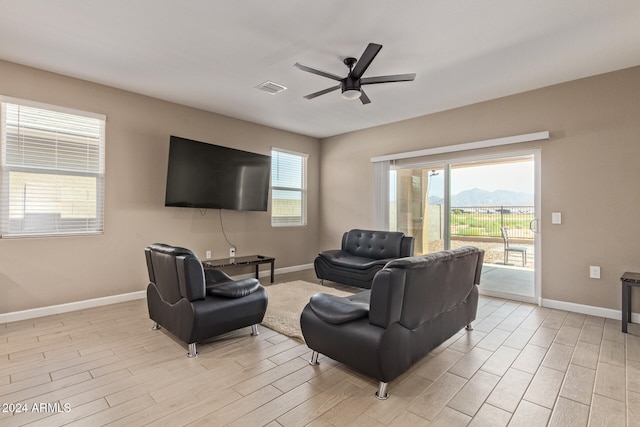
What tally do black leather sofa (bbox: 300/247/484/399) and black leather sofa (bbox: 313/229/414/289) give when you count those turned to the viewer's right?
0

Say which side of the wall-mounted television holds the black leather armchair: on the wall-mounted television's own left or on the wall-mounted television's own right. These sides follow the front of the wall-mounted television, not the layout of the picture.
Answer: on the wall-mounted television's own right

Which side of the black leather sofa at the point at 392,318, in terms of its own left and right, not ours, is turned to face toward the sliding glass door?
right

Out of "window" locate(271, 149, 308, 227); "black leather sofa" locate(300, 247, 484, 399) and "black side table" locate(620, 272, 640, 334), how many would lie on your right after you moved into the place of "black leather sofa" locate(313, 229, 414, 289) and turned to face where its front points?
1

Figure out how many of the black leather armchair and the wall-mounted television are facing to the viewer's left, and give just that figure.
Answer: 0

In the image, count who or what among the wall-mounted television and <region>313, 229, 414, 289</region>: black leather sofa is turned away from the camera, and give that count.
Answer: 0

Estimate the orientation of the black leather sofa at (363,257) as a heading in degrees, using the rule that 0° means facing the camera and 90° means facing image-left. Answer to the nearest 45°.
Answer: approximately 45°

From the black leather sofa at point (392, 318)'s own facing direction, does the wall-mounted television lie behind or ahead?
ahead

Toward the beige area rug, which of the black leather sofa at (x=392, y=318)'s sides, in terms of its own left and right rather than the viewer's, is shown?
front

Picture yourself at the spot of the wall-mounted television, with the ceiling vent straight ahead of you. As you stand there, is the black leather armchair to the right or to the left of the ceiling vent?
right

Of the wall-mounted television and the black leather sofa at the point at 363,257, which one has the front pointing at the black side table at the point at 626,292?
the wall-mounted television
